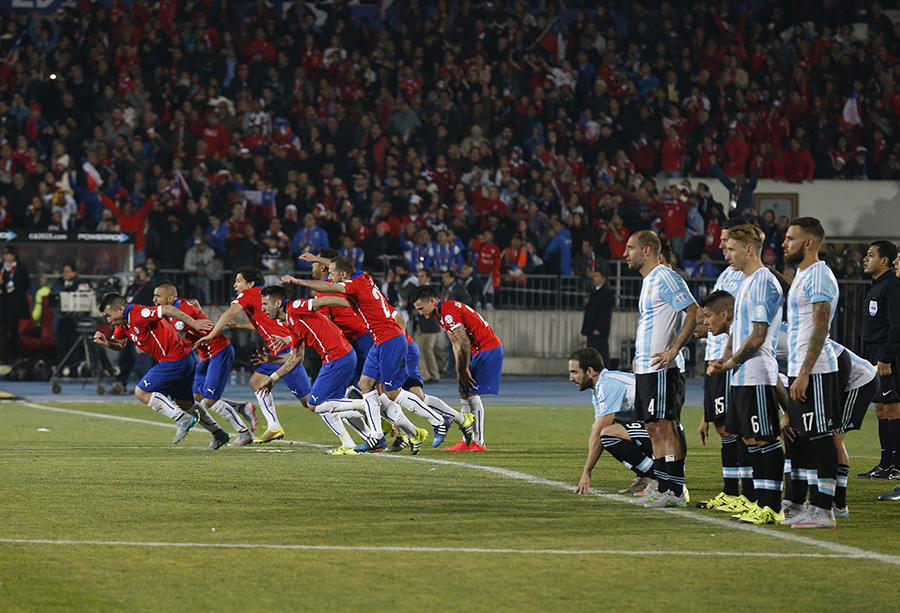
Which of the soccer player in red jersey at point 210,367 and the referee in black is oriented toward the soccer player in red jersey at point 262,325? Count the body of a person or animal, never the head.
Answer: the referee in black

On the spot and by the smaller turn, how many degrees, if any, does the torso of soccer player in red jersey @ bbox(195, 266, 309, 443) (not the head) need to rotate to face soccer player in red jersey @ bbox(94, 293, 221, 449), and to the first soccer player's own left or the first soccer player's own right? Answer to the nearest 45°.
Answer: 0° — they already face them

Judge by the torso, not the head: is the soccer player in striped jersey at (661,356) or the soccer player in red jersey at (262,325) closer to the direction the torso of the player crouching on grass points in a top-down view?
the soccer player in red jersey

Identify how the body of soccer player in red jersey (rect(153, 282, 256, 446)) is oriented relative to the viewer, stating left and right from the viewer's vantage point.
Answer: facing to the left of the viewer

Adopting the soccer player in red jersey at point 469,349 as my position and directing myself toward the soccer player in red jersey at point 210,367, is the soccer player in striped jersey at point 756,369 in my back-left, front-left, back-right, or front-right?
back-left

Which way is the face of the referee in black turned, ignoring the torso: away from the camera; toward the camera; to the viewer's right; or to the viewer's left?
to the viewer's left

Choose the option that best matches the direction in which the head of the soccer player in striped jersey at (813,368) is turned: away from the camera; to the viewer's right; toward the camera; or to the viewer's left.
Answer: to the viewer's left

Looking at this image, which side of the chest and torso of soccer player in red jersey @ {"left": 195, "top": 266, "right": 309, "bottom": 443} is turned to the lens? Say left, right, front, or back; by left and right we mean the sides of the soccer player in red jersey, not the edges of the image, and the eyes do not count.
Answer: left

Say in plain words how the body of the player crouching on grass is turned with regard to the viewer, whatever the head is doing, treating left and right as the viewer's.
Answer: facing to the left of the viewer

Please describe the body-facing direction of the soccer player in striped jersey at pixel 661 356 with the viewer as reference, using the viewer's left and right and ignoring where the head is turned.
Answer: facing to the left of the viewer

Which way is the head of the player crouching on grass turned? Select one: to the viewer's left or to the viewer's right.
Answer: to the viewer's left
